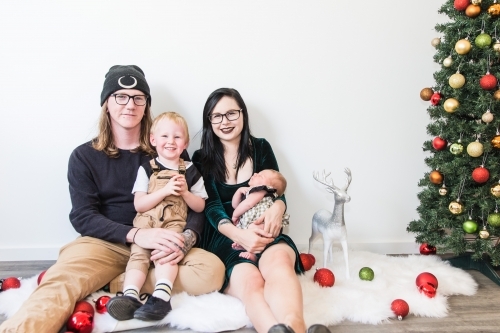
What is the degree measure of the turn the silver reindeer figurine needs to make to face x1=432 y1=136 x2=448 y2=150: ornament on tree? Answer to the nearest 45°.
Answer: approximately 90° to its left

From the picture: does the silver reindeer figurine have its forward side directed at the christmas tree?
no

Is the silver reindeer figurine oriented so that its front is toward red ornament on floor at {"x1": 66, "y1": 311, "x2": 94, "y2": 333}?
no

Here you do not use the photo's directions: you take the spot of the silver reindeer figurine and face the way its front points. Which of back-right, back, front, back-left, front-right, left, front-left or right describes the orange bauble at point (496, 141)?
front-left

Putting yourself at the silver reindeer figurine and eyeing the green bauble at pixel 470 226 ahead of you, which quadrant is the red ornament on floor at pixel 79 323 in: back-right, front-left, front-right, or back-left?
back-right

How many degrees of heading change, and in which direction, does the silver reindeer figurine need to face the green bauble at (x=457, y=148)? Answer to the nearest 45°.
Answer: approximately 45° to its left

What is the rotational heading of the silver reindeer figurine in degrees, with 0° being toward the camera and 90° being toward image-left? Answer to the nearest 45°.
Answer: approximately 315°

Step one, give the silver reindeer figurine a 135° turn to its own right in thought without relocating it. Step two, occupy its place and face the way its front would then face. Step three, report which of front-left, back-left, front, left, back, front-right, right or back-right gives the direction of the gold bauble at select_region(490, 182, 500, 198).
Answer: back

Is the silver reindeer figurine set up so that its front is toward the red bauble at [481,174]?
no

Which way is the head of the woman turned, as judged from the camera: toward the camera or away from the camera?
toward the camera
